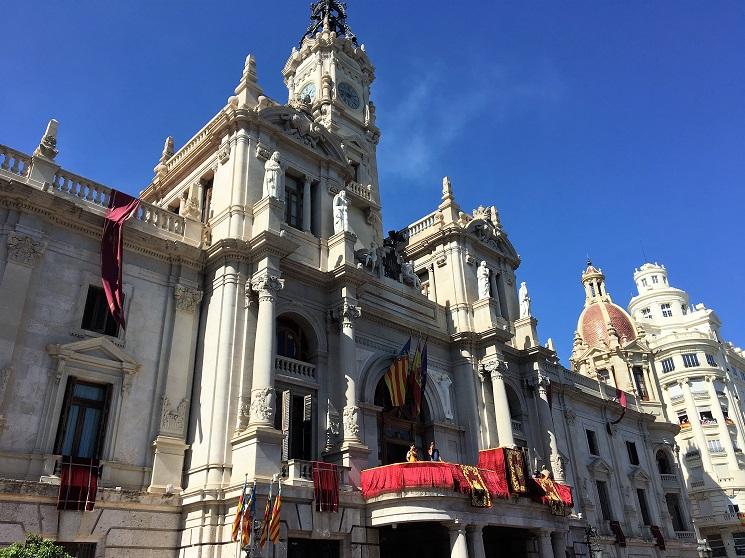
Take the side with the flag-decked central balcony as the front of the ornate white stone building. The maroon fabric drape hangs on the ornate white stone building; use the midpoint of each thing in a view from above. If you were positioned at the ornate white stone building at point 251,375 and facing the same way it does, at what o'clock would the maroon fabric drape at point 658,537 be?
The maroon fabric drape is roughly at 9 o'clock from the ornate white stone building.

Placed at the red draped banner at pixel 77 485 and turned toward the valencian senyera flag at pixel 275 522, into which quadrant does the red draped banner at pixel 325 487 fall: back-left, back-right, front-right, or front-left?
front-left

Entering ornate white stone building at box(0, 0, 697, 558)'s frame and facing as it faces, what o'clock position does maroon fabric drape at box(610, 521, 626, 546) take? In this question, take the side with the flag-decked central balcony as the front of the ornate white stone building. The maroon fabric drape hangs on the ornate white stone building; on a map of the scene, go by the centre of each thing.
The maroon fabric drape is roughly at 9 o'clock from the ornate white stone building.
